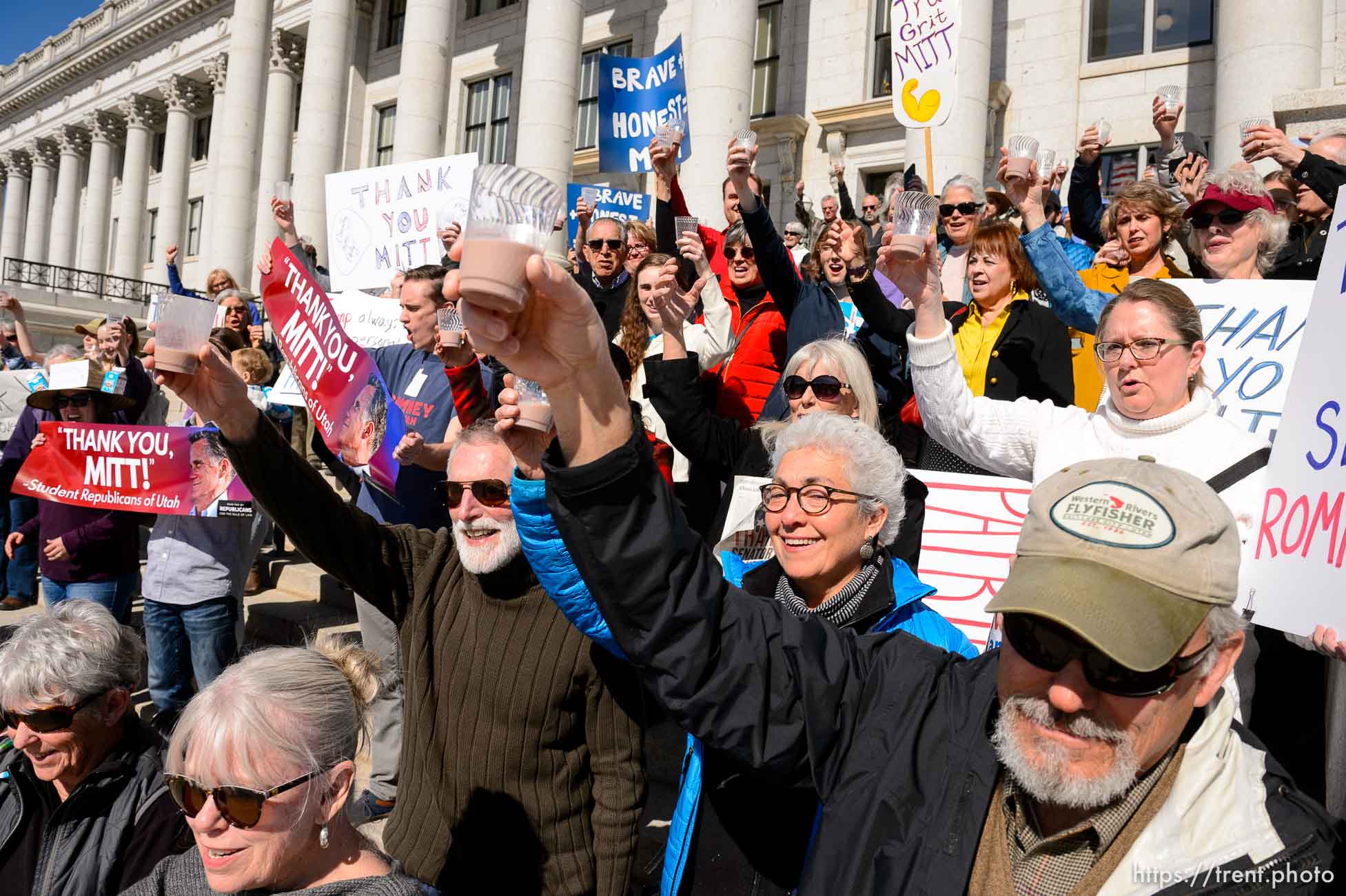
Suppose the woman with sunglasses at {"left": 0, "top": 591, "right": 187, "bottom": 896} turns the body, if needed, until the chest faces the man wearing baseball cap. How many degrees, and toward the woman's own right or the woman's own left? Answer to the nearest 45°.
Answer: approximately 90° to the woman's own left

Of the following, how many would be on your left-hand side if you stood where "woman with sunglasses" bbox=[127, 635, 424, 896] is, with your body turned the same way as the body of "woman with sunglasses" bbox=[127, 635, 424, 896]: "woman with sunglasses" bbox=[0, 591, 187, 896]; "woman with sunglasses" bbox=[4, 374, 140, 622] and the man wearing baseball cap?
1

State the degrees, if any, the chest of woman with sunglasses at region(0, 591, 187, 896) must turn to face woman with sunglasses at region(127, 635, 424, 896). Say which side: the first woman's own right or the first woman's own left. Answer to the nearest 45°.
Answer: approximately 45° to the first woman's own left
